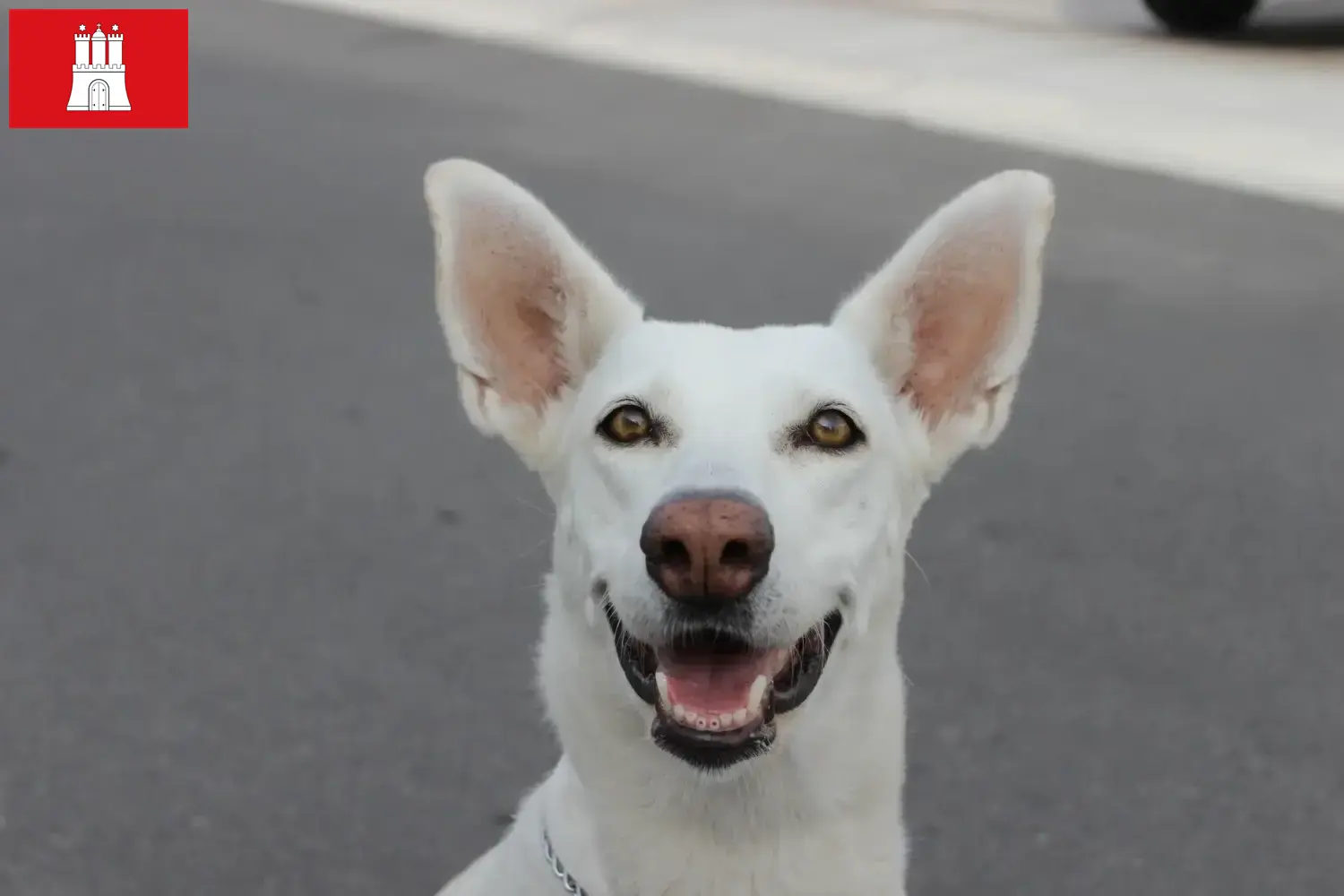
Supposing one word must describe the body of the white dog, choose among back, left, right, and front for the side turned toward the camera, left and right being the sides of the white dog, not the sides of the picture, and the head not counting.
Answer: front

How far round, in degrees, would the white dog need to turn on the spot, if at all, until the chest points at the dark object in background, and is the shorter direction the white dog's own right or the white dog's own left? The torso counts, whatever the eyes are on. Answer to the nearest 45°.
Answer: approximately 180°
